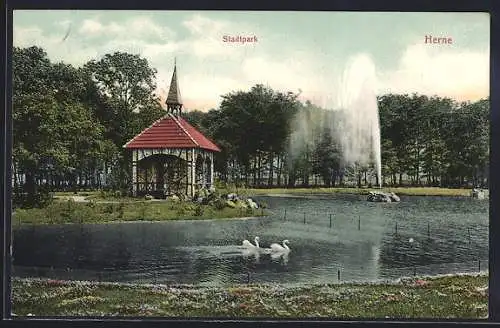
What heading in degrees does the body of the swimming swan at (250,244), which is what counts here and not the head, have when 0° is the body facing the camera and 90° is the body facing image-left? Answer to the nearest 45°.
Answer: approximately 270°

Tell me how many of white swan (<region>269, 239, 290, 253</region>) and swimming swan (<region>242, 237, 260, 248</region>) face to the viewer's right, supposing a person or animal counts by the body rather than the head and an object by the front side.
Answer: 2

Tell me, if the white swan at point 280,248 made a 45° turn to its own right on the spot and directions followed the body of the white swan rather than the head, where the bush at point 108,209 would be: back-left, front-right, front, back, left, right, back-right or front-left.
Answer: back-right

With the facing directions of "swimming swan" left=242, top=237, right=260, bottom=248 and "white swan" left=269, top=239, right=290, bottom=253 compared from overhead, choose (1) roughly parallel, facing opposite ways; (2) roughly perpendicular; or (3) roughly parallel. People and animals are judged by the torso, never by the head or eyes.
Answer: roughly parallel

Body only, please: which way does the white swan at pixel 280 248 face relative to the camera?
to the viewer's right

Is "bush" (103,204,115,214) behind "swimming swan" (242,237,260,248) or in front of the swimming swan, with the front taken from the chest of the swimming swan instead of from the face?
behind
